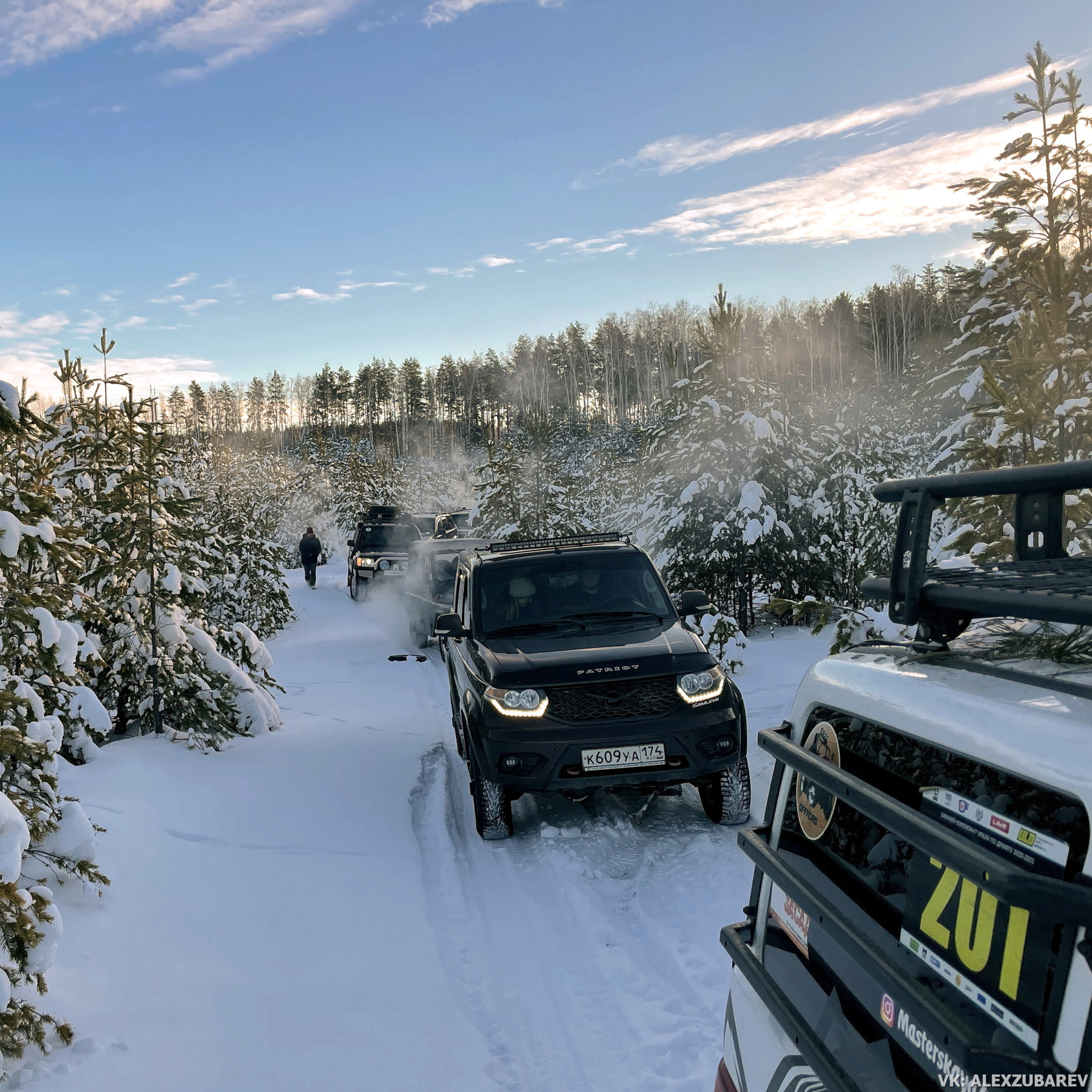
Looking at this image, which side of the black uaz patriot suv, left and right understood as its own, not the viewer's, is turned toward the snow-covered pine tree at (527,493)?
back

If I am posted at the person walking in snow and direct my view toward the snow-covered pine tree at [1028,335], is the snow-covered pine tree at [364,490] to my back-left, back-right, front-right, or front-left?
back-left

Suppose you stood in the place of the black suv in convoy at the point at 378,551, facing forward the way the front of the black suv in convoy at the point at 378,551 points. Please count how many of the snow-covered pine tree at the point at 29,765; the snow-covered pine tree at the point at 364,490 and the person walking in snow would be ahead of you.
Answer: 1

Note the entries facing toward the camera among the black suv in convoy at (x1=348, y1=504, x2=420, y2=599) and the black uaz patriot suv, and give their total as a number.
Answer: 2

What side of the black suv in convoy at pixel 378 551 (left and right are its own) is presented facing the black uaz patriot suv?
front

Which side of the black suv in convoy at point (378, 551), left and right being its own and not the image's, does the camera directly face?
front

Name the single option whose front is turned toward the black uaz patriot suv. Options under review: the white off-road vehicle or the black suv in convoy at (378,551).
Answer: the black suv in convoy

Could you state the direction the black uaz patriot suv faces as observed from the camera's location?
facing the viewer
